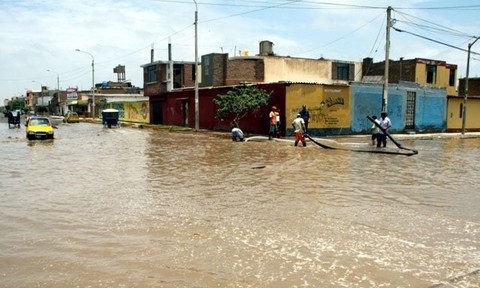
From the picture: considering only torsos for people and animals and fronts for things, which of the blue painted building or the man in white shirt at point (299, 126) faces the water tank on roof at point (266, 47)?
the man in white shirt

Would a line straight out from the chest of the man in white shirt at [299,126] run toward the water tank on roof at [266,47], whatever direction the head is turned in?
yes

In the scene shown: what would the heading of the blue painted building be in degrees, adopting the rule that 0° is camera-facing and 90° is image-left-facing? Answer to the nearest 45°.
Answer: approximately 0°

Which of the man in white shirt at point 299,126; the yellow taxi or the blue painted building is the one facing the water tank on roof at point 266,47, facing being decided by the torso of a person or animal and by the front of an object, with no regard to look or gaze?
the man in white shirt

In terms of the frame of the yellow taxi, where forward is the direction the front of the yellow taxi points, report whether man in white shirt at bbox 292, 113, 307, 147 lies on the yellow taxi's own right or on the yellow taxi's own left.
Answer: on the yellow taxi's own left

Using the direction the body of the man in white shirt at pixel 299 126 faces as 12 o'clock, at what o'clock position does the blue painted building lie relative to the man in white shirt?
The blue painted building is roughly at 1 o'clock from the man in white shirt.

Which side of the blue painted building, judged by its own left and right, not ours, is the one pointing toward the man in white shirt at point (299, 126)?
right

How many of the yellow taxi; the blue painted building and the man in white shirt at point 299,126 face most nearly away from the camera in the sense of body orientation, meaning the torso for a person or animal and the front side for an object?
1

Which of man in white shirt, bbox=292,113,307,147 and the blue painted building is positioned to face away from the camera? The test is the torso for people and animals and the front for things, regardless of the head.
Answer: the man in white shirt

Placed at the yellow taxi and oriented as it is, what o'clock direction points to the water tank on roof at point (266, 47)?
The water tank on roof is roughly at 8 o'clock from the yellow taxi.

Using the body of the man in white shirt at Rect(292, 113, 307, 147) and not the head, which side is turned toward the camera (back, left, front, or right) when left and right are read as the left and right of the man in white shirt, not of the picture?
back

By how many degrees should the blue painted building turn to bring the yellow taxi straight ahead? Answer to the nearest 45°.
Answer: approximately 45° to its right

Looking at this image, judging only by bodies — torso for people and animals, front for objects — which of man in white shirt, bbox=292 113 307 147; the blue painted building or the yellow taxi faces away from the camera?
the man in white shirt

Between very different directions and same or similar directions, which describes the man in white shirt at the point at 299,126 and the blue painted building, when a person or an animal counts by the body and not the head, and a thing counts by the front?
very different directions
